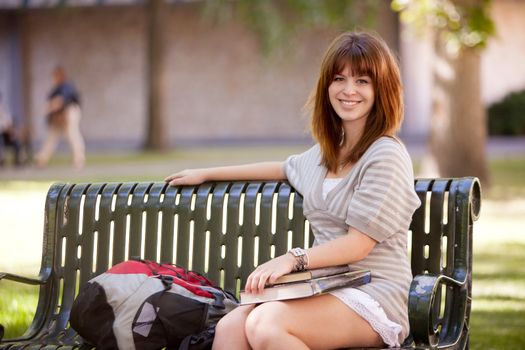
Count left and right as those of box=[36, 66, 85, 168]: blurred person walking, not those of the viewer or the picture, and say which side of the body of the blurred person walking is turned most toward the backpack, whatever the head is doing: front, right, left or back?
left

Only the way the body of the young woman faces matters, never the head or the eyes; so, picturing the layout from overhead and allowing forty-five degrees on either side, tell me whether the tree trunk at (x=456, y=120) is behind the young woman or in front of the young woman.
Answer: behind

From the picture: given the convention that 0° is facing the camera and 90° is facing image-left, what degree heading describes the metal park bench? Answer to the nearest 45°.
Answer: approximately 45°

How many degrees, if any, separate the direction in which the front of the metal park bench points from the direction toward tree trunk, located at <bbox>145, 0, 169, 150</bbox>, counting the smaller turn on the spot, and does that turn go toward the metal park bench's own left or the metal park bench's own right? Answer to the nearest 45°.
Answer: approximately 135° to the metal park bench's own right

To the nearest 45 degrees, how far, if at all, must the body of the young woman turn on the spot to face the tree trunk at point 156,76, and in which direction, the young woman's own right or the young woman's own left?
approximately 135° to the young woman's own right

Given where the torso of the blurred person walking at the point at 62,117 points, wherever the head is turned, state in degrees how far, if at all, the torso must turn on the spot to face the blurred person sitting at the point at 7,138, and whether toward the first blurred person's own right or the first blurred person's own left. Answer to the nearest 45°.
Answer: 0° — they already face them

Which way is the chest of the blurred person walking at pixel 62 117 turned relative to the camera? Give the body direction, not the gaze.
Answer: to the viewer's left

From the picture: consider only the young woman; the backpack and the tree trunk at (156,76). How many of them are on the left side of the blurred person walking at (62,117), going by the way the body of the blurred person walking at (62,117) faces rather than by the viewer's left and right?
2

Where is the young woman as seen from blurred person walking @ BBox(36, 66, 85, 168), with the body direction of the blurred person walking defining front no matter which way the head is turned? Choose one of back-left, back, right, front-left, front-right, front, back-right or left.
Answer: left
